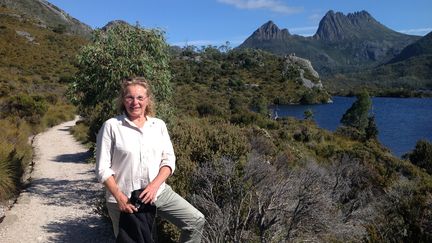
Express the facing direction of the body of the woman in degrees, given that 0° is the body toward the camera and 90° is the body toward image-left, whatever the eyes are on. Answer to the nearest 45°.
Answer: approximately 0°

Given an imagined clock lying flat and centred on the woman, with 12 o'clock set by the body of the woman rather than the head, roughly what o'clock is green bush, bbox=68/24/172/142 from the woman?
The green bush is roughly at 6 o'clock from the woman.

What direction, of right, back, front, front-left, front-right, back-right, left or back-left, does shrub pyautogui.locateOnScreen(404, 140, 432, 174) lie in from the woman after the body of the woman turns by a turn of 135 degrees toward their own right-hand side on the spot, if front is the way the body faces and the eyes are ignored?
right
